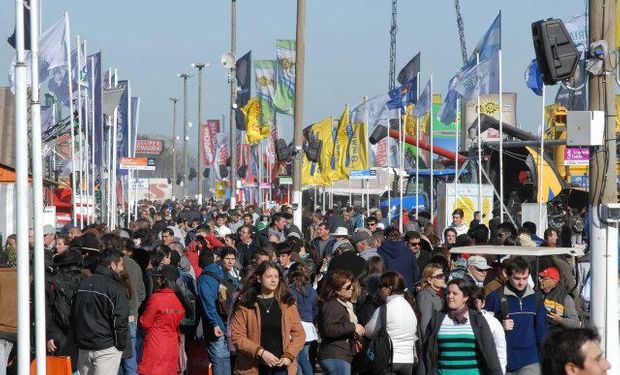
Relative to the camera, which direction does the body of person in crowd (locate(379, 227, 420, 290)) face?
away from the camera

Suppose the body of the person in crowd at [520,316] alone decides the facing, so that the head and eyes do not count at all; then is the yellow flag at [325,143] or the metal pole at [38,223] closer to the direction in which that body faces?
the metal pole

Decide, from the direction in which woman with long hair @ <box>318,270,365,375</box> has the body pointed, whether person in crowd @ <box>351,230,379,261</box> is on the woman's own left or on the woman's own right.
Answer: on the woman's own left

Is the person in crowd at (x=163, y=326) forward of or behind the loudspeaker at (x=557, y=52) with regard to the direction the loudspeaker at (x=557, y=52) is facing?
forward

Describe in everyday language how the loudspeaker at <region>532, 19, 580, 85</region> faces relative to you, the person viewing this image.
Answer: facing to the left of the viewer

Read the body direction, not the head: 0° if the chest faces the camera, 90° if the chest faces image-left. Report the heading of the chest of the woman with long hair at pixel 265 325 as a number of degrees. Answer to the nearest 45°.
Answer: approximately 0°

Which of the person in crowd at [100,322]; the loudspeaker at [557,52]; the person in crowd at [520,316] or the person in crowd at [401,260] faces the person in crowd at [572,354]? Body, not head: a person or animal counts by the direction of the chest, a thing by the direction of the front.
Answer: the person in crowd at [520,316]

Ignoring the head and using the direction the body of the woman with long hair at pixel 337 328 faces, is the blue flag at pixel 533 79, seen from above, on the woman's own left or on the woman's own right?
on the woman's own left

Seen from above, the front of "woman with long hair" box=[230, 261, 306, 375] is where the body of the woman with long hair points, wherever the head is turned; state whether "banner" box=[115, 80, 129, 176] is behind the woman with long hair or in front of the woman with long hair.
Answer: behind

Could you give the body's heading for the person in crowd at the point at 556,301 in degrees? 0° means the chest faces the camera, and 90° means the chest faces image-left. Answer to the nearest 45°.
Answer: approximately 45°

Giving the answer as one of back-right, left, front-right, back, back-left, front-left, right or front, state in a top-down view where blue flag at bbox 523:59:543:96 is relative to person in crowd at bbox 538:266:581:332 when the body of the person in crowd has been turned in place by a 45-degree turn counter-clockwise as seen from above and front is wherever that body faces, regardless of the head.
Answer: back
